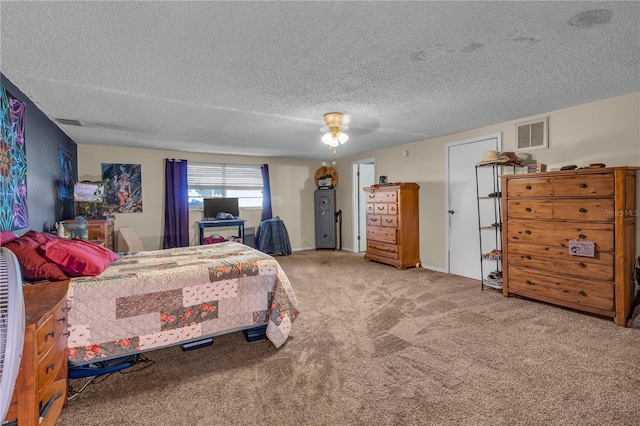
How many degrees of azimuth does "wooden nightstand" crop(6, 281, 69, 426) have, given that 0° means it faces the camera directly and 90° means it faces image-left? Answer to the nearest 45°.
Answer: approximately 315°

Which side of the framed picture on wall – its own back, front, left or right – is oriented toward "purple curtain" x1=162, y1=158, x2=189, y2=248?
left

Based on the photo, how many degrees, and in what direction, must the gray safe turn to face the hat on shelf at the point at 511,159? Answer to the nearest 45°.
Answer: approximately 45° to its left

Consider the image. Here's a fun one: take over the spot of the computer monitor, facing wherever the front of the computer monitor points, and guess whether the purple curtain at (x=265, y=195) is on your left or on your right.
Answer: on your left

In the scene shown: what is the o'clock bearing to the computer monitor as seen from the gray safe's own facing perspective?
The computer monitor is roughly at 2 o'clock from the gray safe.

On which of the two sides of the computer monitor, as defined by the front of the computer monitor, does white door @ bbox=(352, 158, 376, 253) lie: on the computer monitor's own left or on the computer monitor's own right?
on the computer monitor's own left

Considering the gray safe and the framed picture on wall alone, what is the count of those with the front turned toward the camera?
2

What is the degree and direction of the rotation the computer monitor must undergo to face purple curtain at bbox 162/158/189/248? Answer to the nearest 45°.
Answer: approximately 90° to its right

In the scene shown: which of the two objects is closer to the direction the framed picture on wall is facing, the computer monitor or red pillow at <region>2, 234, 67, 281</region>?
the red pillow

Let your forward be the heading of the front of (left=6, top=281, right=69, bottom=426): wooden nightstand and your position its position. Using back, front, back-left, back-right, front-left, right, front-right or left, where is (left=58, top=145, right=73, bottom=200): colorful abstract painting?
back-left
